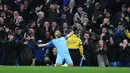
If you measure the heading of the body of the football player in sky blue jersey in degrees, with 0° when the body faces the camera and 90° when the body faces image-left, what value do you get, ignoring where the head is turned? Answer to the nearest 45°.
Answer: approximately 0°
